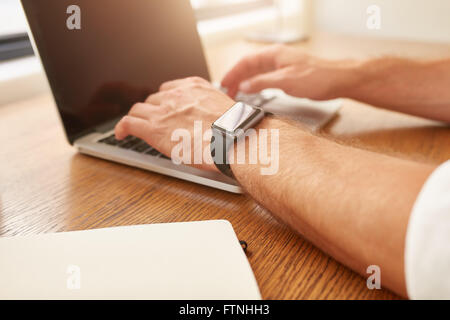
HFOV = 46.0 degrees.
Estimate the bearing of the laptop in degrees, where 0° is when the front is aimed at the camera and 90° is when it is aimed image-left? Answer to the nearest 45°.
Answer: approximately 315°
